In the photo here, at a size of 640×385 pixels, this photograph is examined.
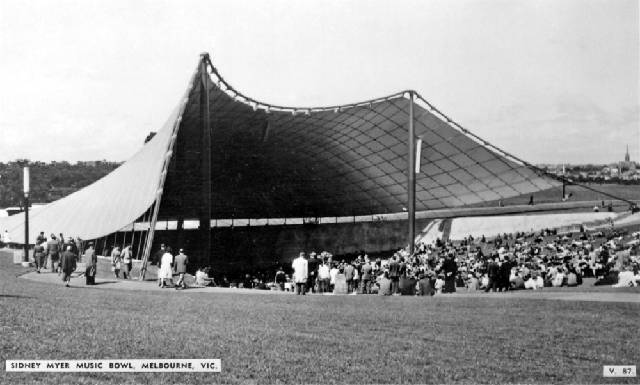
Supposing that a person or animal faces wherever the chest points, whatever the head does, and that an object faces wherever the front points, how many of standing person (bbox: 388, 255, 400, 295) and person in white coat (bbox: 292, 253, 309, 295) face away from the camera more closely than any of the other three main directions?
2

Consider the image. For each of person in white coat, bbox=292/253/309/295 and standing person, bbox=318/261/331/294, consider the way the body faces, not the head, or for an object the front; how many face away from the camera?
2

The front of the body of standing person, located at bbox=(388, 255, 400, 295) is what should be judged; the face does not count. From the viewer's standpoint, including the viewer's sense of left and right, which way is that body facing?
facing away from the viewer

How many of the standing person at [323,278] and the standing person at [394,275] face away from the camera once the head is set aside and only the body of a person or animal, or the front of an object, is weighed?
2

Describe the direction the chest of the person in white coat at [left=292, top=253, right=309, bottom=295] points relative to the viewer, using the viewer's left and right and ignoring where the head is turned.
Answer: facing away from the viewer

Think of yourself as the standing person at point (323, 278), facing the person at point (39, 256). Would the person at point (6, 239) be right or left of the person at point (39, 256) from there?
right

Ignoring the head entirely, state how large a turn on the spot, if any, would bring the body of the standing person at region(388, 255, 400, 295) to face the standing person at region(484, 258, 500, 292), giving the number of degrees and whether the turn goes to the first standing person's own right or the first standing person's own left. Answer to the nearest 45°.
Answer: approximately 90° to the first standing person's own right

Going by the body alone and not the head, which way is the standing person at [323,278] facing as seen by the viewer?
away from the camera
